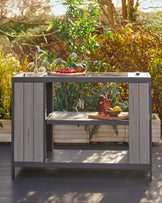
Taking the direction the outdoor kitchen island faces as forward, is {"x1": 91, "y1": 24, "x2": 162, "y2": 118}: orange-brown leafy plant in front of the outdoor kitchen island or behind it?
behind

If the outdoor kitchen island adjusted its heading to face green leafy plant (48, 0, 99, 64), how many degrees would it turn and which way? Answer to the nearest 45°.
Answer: approximately 180°

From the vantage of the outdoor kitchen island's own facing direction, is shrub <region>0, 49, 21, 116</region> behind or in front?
behind

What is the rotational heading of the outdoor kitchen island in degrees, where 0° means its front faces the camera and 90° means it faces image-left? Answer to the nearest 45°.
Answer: approximately 0°
